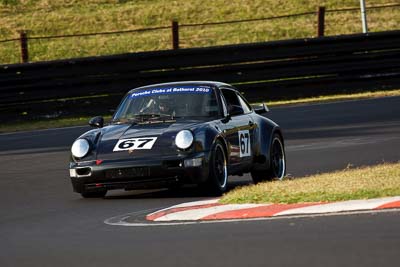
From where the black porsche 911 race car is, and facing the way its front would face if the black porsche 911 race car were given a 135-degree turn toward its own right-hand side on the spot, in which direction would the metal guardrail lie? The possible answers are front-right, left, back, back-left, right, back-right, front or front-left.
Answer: front

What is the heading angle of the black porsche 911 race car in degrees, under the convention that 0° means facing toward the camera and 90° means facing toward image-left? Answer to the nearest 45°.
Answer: approximately 45°
